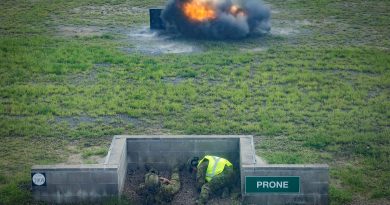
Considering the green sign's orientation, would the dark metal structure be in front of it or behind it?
behind

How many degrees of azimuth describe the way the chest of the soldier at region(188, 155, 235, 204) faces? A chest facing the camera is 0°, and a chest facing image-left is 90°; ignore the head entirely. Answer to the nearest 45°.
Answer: approximately 90°

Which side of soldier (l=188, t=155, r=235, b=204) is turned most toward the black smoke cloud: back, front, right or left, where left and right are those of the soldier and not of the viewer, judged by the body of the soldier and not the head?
right

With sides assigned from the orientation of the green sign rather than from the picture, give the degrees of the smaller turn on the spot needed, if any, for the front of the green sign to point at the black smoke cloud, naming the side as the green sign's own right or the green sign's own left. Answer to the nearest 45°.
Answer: approximately 180°

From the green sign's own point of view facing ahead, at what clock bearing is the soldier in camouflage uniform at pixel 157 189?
The soldier in camouflage uniform is roughly at 3 o'clock from the green sign.

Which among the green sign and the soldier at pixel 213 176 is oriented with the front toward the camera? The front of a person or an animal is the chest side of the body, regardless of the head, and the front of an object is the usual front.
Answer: the green sign

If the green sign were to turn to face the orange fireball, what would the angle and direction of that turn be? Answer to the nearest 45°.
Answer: approximately 180°

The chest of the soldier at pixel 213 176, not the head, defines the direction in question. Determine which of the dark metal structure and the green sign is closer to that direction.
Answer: the dark metal structure

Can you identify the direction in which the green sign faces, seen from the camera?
facing the viewer

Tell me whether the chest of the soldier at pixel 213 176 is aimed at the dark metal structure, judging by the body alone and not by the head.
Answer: no

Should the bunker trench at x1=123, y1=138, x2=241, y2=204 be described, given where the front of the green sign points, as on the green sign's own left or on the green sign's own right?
on the green sign's own right

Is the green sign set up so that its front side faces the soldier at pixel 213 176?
no
